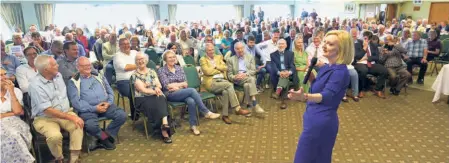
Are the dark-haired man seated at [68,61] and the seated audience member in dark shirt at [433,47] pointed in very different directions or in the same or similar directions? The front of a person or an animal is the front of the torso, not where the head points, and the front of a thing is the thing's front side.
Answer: very different directions

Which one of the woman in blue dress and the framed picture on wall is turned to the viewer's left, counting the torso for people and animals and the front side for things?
the woman in blue dress

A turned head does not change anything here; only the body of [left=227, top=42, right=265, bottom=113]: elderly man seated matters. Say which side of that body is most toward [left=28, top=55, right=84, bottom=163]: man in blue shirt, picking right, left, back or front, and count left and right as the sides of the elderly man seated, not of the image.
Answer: right

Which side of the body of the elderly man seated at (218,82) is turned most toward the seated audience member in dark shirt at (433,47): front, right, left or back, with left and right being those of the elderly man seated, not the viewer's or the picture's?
left

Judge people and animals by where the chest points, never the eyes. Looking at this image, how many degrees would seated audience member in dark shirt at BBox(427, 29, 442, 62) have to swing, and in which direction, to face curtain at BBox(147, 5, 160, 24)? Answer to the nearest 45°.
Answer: approximately 45° to their right

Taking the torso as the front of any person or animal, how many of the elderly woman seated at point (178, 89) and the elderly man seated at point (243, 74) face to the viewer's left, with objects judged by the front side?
0

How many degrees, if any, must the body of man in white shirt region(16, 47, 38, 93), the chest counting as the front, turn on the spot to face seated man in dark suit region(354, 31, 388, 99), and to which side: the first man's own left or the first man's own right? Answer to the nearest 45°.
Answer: approximately 45° to the first man's own left

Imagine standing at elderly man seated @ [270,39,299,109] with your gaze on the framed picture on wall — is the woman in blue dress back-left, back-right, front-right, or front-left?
back-right

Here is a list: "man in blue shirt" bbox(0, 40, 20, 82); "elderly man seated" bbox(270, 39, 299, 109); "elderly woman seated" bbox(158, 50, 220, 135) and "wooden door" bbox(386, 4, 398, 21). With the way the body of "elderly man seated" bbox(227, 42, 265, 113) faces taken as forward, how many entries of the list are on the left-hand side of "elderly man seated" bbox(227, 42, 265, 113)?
2

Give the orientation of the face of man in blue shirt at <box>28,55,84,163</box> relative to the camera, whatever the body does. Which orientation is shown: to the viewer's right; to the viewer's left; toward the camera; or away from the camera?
to the viewer's right

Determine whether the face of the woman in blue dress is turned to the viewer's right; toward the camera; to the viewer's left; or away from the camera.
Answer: to the viewer's left

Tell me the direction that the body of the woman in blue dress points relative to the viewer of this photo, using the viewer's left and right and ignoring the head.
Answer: facing to the left of the viewer

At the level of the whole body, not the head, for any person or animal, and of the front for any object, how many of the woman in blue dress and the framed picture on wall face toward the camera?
1

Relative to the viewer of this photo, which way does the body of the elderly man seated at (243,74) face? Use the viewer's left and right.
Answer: facing the viewer and to the right of the viewer

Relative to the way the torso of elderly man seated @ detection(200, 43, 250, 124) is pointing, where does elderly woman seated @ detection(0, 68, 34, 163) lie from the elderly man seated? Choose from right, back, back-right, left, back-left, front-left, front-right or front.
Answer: right

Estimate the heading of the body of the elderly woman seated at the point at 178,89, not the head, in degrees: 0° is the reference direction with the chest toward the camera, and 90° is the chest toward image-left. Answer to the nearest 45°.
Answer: approximately 315°
